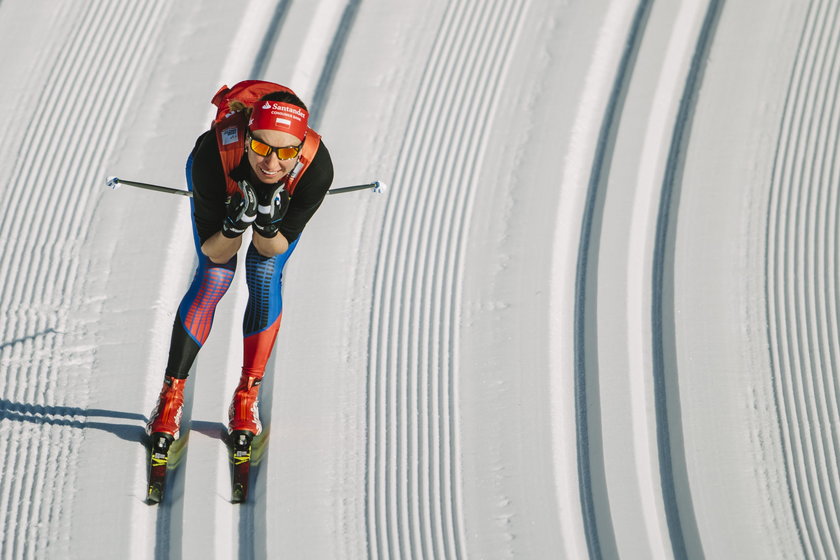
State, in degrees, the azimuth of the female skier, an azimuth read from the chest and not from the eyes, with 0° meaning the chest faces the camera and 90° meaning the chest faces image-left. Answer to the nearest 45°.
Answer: approximately 0°
